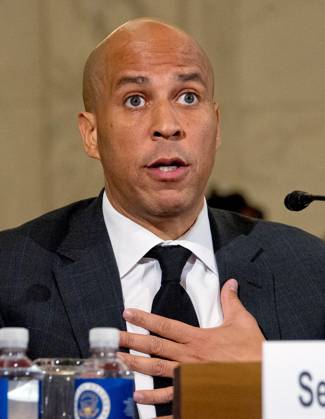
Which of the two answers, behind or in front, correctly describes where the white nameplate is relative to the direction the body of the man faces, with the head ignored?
in front

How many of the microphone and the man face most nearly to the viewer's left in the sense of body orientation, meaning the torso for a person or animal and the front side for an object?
1

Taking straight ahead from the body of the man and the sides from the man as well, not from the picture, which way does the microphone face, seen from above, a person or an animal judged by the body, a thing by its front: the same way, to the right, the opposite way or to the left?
to the right

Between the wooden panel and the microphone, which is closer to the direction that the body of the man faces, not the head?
the wooden panel

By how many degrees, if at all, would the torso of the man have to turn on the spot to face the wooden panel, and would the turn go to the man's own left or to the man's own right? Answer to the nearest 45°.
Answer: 0° — they already face it

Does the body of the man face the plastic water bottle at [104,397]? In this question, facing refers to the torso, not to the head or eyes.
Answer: yes

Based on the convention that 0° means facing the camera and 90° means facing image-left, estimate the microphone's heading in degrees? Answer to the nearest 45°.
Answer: approximately 90°

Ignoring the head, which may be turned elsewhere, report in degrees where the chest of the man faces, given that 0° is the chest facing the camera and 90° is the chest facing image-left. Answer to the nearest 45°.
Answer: approximately 0°
